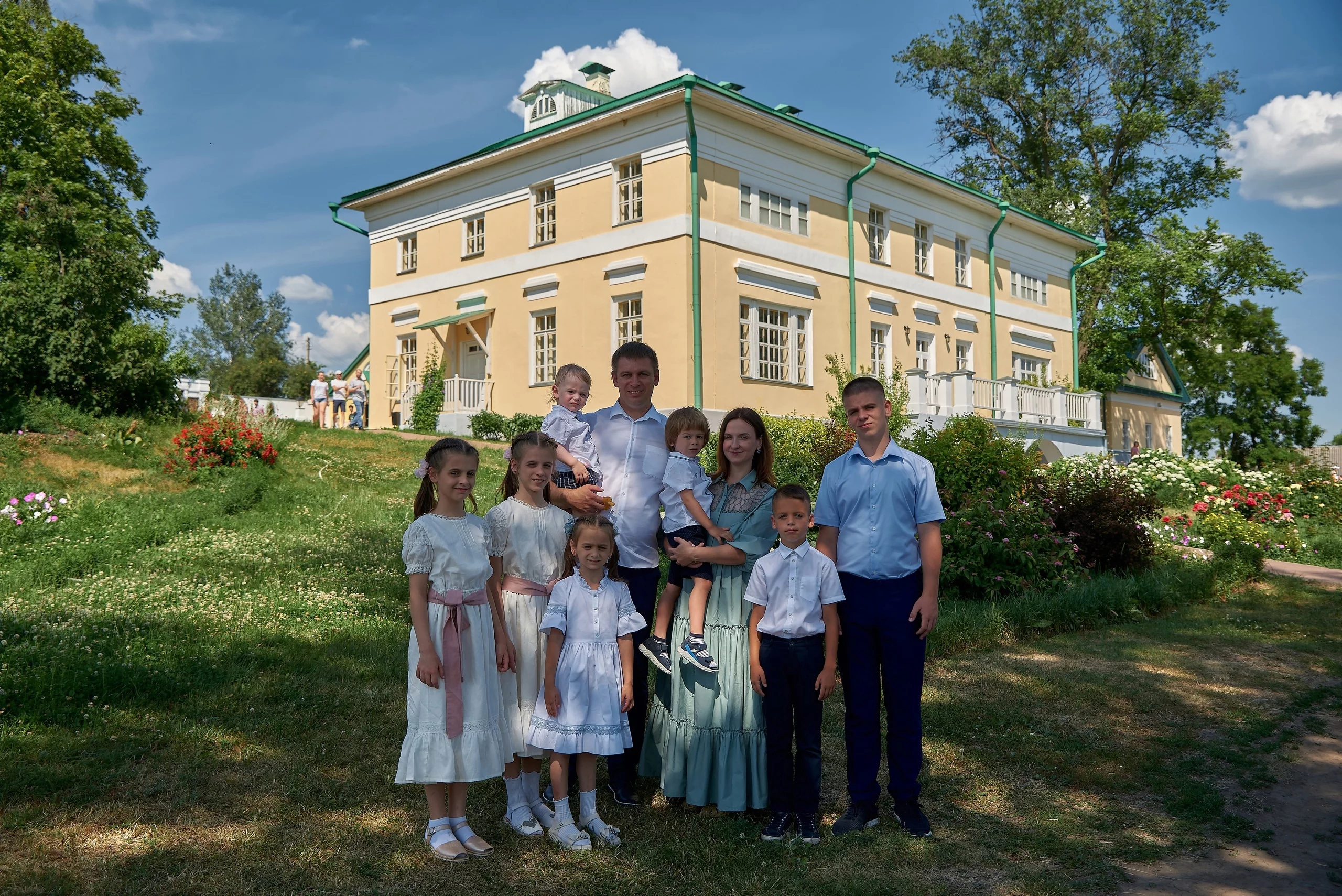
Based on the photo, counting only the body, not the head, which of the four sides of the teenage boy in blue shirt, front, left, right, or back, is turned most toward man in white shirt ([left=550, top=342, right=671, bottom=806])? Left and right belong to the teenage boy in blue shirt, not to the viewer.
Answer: right

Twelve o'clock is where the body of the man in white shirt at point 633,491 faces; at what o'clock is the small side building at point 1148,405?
The small side building is roughly at 7 o'clock from the man in white shirt.

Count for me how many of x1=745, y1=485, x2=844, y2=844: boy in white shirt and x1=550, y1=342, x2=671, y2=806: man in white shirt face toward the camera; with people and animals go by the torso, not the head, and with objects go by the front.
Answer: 2

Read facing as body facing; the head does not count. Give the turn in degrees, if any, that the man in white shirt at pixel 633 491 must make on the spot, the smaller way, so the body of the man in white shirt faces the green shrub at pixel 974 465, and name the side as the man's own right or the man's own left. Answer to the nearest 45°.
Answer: approximately 135° to the man's own left

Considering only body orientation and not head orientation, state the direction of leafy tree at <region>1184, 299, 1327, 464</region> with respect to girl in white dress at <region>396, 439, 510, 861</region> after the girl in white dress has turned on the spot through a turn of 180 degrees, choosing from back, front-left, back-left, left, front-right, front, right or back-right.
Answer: right

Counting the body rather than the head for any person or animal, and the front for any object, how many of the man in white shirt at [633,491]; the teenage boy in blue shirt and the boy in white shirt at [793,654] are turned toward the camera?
3

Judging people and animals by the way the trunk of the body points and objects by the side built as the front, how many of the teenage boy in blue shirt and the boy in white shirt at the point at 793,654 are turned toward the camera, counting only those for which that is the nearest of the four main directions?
2
